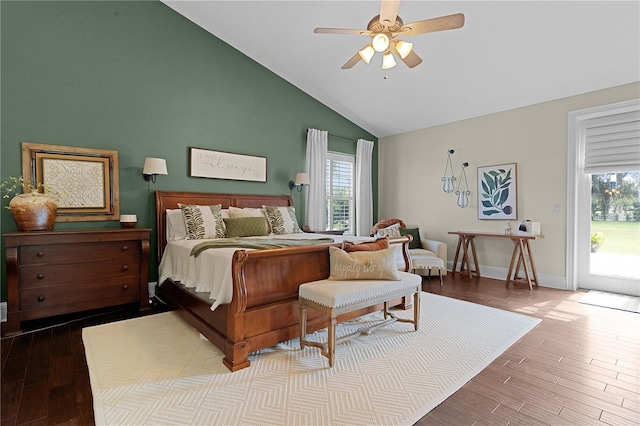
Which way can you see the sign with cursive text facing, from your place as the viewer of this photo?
facing the viewer and to the right of the viewer

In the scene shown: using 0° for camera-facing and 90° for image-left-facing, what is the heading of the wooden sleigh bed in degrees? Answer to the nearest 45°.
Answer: approximately 315°

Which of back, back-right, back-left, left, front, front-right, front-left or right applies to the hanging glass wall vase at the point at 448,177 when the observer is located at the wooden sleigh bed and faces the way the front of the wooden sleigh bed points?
left

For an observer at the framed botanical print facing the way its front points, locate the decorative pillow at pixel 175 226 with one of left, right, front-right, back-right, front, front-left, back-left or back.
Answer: front

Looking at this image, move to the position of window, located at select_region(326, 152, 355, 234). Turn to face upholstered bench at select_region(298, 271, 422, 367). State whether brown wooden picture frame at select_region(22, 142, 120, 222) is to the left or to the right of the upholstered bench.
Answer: right

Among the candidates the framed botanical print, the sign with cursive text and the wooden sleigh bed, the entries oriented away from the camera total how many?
0

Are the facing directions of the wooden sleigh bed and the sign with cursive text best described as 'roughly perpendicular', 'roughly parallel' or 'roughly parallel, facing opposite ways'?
roughly parallel

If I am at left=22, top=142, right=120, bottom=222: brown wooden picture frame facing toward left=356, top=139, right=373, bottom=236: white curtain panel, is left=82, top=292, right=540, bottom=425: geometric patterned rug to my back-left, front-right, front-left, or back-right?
front-right

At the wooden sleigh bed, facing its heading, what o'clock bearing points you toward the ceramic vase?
The ceramic vase is roughly at 5 o'clock from the wooden sleigh bed.

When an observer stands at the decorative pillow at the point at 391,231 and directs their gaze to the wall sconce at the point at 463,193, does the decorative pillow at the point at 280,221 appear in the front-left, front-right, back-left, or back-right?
back-right

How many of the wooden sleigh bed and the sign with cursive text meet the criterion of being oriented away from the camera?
0

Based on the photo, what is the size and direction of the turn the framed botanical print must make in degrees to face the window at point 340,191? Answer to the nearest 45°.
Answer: approximately 45° to its right

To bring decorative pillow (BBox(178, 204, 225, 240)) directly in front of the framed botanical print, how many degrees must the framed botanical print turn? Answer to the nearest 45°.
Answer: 0° — it already faces it

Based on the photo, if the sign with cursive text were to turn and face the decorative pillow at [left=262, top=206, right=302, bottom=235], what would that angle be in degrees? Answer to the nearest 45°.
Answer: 0° — it already faces it

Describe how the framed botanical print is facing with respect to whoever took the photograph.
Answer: facing the viewer and to the left of the viewer

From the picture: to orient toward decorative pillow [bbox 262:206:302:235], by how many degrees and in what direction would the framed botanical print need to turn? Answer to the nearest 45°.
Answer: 0° — it already faces it

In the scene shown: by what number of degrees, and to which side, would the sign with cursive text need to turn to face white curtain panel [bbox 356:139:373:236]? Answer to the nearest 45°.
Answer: approximately 45° to its left

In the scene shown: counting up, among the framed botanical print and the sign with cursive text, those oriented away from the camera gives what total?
0

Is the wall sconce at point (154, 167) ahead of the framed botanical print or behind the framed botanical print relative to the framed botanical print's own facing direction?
ahead
